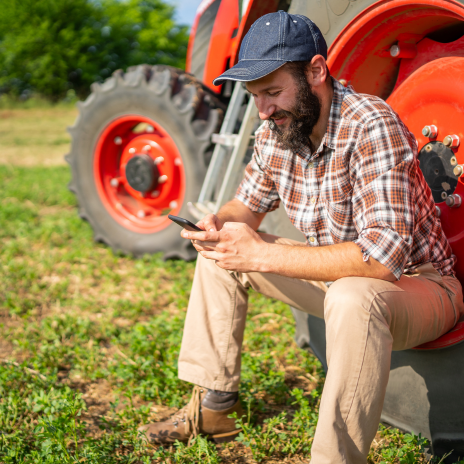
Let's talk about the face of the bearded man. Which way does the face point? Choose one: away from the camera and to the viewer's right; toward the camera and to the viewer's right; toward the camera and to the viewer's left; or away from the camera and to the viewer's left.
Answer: toward the camera and to the viewer's left

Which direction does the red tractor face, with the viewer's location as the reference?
facing away from the viewer and to the left of the viewer

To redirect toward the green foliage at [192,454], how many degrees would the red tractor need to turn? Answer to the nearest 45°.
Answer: approximately 135° to its left
